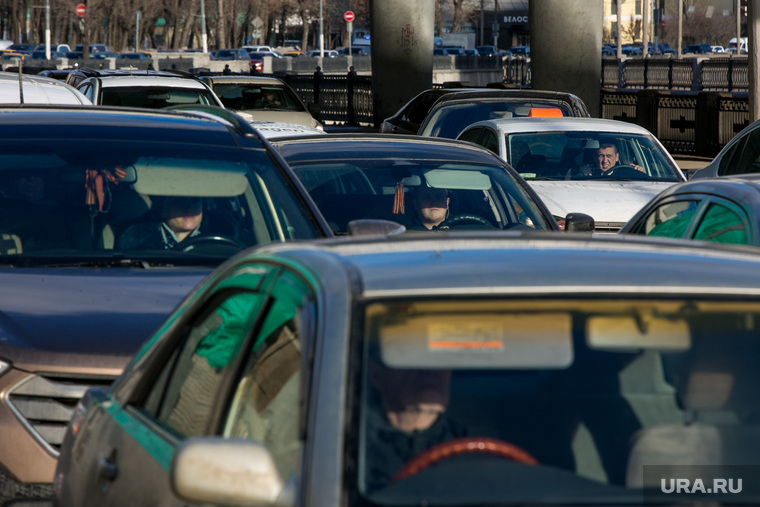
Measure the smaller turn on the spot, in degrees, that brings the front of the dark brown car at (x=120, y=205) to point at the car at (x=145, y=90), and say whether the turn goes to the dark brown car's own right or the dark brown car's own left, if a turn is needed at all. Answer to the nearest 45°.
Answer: approximately 180°

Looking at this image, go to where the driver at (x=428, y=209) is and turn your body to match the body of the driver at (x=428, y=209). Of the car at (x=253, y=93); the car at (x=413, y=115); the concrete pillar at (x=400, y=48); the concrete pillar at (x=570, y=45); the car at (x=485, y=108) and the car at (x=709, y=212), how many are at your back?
5

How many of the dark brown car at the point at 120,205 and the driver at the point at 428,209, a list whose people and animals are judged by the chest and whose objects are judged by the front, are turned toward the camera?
2

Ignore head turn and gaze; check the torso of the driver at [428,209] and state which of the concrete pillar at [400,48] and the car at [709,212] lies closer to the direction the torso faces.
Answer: the car

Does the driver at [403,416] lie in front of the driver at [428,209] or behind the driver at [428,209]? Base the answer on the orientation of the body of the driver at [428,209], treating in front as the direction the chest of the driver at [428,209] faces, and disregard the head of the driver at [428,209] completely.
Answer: in front

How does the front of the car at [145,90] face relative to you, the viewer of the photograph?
facing the viewer and to the right of the viewer

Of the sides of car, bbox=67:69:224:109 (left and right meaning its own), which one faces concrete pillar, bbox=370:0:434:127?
left

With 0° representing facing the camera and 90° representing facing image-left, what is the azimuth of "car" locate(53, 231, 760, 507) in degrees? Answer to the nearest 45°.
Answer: approximately 315°

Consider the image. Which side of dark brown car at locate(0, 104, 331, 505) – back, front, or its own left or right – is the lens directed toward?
front

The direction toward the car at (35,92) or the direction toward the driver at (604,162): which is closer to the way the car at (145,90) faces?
the driver
